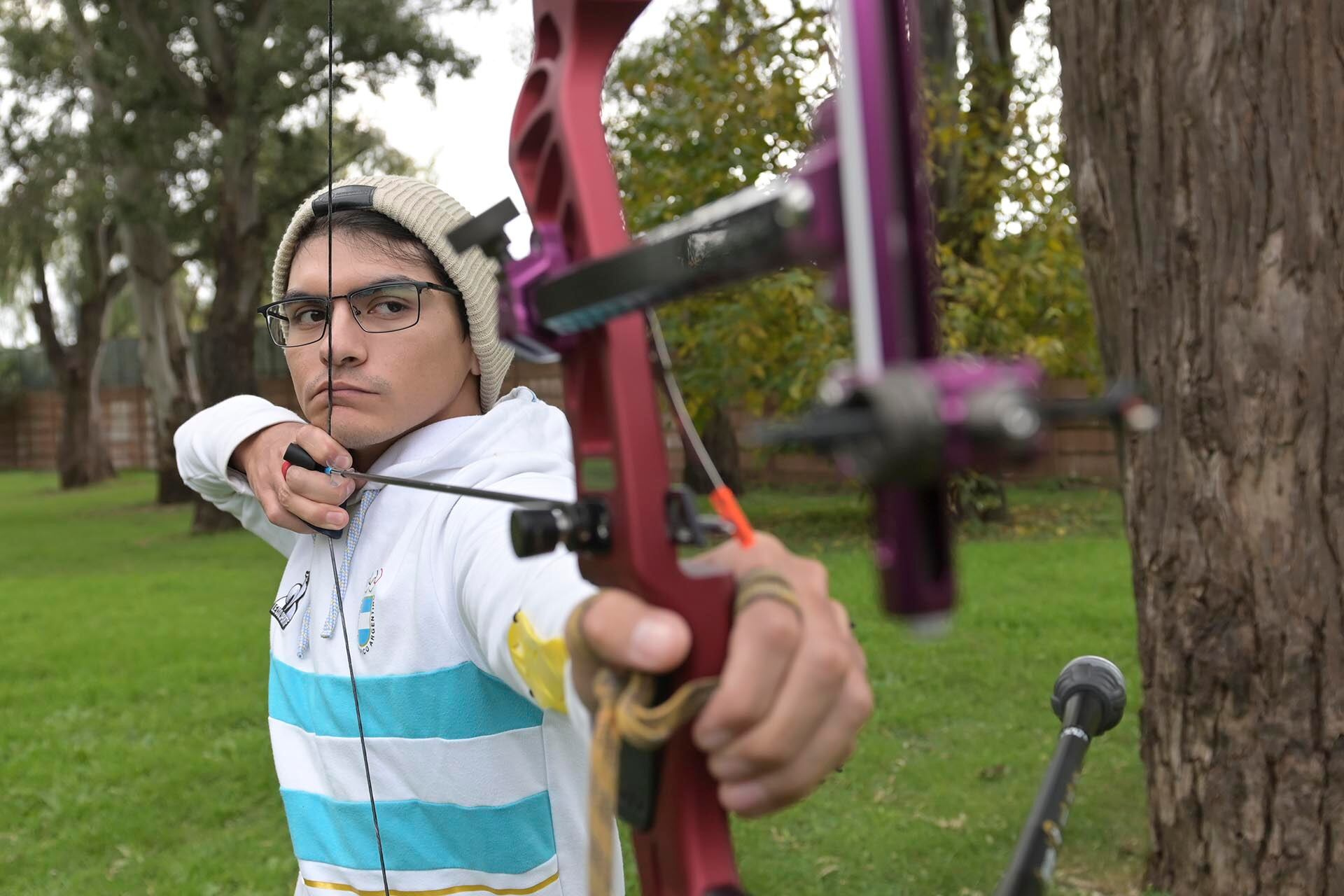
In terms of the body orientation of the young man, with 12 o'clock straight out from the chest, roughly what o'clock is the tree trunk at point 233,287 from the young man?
The tree trunk is roughly at 4 o'clock from the young man.

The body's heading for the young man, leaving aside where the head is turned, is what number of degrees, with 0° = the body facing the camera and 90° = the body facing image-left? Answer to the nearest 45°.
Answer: approximately 45°

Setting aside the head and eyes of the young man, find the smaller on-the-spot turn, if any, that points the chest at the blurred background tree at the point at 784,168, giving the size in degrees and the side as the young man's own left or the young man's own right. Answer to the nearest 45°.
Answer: approximately 135° to the young man's own right

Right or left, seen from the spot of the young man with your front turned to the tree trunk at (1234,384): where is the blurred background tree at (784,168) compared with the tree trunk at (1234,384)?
left

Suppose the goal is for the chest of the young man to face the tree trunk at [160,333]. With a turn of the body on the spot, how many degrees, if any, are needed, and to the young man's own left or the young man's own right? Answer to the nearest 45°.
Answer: approximately 135° to the young man's own right

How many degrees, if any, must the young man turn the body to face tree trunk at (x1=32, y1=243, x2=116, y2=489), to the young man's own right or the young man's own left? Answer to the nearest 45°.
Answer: approximately 135° to the young man's own right

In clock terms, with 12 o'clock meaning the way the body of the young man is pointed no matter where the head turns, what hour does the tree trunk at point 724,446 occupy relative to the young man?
The tree trunk is roughly at 5 o'clock from the young man.
